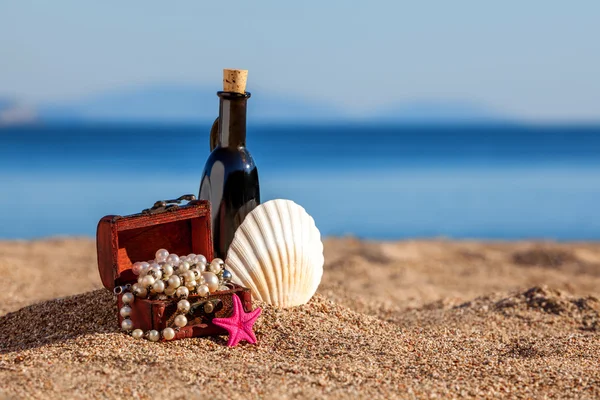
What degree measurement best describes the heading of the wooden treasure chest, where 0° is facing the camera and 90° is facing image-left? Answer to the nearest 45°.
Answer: approximately 315°
